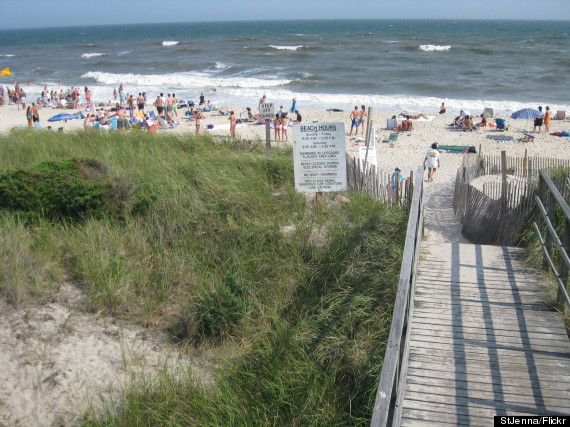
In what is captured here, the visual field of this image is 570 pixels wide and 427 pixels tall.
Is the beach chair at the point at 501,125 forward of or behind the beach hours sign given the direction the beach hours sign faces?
behind

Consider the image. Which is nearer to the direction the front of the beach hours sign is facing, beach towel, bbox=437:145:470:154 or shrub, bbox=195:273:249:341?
the shrub

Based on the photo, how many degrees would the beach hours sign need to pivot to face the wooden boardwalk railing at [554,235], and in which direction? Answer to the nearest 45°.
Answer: approximately 45° to its left

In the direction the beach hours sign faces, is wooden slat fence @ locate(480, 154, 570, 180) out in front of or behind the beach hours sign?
behind

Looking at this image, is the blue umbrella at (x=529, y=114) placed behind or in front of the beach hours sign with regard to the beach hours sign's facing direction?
behind

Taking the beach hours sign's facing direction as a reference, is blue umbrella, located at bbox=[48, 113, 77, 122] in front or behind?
behind

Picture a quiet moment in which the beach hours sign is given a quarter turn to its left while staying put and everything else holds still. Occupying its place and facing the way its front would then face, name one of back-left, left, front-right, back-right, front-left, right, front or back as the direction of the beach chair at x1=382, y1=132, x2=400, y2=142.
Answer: left

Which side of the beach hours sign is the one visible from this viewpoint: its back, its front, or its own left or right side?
front

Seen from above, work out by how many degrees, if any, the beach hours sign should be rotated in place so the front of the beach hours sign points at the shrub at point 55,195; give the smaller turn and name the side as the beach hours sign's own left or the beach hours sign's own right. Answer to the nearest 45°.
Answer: approximately 90° to the beach hours sign's own right

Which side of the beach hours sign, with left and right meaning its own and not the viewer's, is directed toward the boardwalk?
front

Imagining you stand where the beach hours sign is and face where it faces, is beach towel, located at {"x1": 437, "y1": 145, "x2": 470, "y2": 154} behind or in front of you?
behind

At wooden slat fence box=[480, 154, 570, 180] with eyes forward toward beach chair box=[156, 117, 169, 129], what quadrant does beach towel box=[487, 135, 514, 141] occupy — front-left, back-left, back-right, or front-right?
front-right

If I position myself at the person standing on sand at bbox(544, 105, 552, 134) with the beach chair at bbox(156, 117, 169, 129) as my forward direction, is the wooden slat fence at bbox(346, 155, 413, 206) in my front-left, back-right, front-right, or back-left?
front-left
